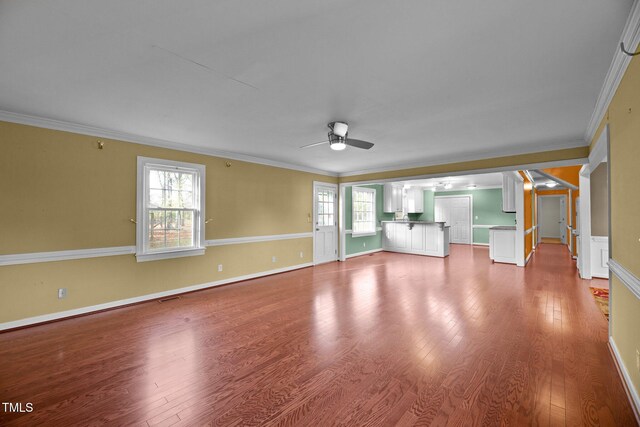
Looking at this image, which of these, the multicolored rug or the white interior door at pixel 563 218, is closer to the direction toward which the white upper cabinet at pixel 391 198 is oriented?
the multicolored rug

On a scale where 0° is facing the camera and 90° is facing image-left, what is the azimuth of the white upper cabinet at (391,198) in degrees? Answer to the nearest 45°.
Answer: approximately 315°

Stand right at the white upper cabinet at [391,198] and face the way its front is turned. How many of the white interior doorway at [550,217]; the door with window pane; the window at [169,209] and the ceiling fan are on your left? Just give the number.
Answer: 1

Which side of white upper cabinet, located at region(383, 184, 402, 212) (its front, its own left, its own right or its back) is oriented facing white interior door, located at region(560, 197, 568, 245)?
left

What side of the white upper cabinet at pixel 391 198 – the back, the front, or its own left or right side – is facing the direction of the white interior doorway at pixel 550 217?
left

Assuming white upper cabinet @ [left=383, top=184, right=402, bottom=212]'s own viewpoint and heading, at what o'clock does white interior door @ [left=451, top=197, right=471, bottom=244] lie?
The white interior door is roughly at 9 o'clock from the white upper cabinet.

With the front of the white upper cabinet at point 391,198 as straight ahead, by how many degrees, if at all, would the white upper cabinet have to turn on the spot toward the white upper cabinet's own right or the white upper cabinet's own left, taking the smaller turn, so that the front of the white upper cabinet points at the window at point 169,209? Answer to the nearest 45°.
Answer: approximately 90° to the white upper cabinet's own right

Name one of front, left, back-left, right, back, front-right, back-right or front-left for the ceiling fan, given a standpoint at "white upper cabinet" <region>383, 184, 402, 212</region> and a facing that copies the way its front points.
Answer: front-right

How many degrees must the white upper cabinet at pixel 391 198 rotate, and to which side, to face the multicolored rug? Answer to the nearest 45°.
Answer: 0° — it already faces it

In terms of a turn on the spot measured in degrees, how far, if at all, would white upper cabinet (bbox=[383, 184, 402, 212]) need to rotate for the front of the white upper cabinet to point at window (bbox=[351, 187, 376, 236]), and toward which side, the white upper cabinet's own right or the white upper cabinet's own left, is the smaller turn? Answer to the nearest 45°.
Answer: approximately 90° to the white upper cabinet's own right

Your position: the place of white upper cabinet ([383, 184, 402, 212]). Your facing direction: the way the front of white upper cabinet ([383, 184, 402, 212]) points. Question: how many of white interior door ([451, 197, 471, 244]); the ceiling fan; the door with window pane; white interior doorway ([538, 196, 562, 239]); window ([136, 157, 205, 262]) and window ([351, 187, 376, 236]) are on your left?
2
